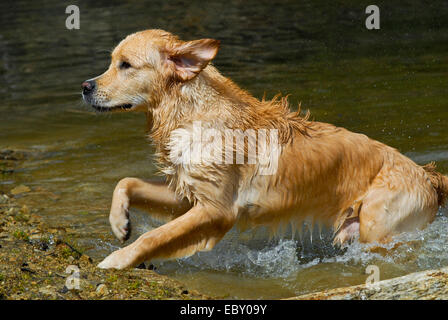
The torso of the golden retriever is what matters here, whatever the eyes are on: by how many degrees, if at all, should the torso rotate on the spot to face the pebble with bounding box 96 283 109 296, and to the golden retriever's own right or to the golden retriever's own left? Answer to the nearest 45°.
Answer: approximately 45° to the golden retriever's own left

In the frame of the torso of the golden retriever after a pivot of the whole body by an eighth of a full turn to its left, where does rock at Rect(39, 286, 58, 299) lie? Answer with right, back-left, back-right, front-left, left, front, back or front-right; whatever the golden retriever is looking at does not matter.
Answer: front

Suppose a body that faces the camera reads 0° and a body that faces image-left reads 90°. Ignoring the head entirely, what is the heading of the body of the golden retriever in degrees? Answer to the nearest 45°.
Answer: approximately 90°

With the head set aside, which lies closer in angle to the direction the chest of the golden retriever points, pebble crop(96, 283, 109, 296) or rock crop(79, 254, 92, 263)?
the rock

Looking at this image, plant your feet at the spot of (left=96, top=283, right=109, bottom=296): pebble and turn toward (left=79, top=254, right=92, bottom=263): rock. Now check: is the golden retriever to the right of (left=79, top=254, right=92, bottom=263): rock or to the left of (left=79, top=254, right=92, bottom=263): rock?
right

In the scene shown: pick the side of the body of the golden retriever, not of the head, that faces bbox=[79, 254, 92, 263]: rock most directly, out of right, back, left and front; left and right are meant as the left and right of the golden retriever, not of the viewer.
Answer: front

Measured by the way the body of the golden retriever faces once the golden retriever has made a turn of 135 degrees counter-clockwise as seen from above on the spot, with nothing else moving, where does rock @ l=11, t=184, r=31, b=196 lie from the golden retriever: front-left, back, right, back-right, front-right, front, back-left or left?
back
